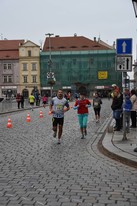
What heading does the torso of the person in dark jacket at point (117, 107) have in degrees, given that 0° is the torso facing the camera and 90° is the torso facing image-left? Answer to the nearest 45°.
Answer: approximately 90°

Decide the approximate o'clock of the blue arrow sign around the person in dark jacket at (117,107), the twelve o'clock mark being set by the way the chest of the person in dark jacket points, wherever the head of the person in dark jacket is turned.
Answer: The blue arrow sign is roughly at 9 o'clock from the person in dark jacket.

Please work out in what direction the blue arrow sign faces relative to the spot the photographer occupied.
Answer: facing the viewer

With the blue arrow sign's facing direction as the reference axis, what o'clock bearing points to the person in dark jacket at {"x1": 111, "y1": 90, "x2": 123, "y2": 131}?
The person in dark jacket is roughly at 6 o'clock from the blue arrow sign.

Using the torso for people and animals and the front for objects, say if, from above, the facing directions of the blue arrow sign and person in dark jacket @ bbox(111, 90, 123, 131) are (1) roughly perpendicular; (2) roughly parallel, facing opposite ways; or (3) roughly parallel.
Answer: roughly perpendicular

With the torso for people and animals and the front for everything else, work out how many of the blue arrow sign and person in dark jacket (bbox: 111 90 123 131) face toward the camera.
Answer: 1
